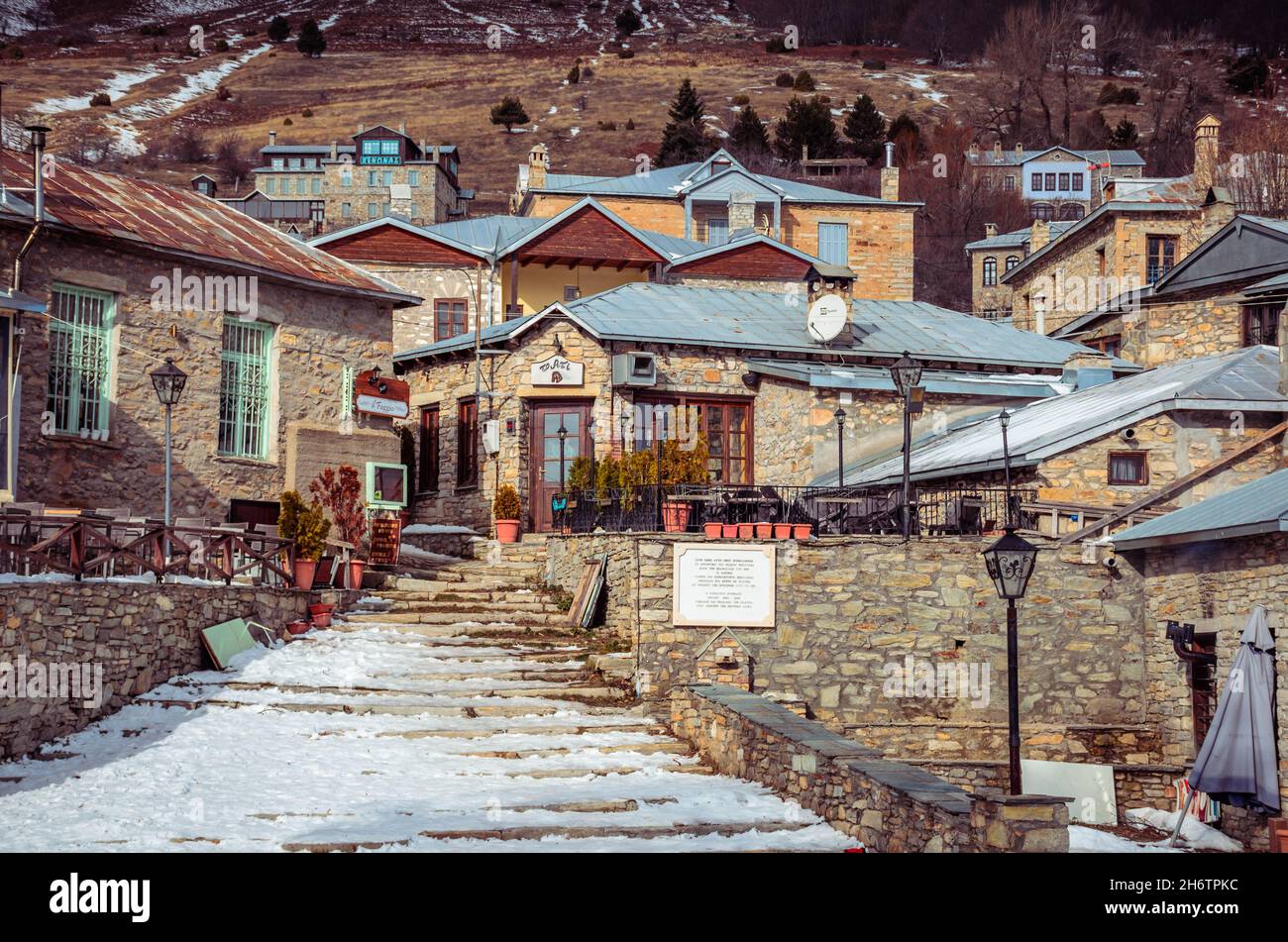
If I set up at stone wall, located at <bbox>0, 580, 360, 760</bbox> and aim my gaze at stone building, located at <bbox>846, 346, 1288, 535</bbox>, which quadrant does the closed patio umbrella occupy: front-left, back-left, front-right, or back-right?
front-right

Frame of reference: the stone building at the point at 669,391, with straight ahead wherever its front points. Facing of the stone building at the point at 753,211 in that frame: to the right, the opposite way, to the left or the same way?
the same way

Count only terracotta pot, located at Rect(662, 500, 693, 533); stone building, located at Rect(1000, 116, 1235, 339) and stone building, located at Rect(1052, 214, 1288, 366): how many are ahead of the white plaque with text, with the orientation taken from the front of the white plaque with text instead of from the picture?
0

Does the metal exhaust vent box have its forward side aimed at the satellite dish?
no

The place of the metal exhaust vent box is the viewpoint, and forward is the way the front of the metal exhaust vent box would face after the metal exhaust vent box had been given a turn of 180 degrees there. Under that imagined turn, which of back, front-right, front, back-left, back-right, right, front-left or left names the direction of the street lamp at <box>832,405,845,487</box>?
back-right

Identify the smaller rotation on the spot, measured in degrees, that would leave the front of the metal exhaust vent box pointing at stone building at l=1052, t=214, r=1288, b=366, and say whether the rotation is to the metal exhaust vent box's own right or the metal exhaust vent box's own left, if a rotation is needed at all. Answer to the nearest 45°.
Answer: approximately 135° to the metal exhaust vent box's own left

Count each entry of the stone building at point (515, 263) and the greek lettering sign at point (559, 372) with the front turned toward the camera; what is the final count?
2

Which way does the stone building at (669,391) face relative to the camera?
toward the camera

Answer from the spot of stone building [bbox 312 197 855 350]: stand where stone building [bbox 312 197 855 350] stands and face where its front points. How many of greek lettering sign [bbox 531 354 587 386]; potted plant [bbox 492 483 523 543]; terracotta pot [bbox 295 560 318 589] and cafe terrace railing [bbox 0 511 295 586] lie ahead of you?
4

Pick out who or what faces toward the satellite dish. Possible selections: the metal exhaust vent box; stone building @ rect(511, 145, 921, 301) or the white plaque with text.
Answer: the stone building

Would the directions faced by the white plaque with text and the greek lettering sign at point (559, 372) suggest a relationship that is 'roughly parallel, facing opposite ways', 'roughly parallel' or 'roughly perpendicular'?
roughly parallel

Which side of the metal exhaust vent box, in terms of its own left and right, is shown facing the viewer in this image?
front

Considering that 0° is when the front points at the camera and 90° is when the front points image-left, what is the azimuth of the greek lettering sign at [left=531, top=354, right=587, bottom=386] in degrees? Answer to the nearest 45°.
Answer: approximately 0°

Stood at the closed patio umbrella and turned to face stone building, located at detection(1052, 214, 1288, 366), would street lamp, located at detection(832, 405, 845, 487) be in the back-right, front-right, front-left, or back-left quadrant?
front-left

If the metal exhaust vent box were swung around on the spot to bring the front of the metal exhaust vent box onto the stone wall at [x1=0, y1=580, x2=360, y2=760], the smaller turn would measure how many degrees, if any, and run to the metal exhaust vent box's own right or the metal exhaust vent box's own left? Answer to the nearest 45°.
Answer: approximately 45° to the metal exhaust vent box's own right
